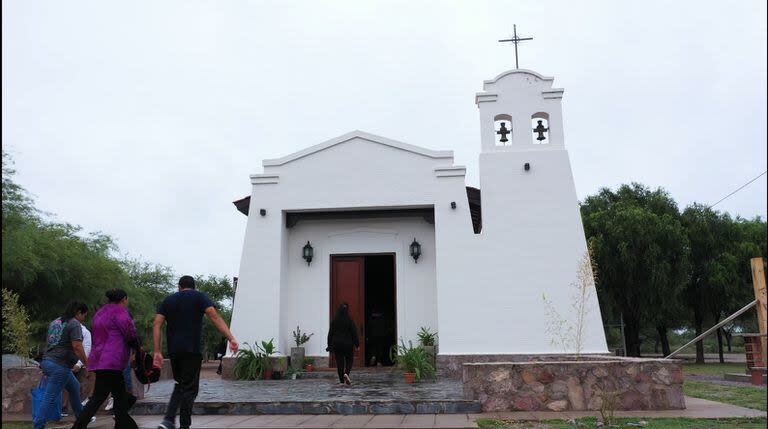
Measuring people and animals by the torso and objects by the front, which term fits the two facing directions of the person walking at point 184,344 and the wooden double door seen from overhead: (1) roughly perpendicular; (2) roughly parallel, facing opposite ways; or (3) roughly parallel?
roughly parallel, facing opposite ways

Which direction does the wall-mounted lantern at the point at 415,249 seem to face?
toward the camera

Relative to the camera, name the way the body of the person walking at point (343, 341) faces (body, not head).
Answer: away from the camera

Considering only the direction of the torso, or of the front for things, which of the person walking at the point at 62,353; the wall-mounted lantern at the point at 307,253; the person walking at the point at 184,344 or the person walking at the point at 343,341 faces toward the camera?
the wall-mounted lantern

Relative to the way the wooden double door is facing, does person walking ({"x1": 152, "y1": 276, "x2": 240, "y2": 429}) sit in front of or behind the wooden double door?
in front

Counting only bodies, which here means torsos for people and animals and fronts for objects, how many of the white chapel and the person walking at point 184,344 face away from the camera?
1

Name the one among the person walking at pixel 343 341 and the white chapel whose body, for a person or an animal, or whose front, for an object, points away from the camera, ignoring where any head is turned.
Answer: the person walking

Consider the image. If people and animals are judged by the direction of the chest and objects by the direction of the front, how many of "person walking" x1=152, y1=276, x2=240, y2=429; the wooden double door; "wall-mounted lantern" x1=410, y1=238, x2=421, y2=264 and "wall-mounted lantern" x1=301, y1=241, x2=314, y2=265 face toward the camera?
3

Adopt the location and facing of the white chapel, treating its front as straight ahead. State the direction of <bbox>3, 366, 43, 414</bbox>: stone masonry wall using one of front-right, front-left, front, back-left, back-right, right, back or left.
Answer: front-right

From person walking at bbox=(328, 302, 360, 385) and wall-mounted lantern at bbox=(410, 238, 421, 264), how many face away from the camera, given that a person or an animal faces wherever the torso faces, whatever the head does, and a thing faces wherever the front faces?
1

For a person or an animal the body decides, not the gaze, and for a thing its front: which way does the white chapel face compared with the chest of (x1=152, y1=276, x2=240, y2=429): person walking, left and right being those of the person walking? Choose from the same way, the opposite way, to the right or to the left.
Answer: the opposite way

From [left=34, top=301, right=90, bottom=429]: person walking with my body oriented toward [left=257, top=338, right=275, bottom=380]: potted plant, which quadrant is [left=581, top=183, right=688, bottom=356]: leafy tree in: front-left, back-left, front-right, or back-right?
front-right

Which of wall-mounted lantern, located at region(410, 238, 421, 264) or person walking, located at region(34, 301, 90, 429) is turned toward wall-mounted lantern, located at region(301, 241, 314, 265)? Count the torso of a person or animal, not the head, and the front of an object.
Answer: the person walking

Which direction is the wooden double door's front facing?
toward the camera

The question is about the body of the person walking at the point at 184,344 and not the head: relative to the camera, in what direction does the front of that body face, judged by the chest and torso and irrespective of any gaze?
away from the camera

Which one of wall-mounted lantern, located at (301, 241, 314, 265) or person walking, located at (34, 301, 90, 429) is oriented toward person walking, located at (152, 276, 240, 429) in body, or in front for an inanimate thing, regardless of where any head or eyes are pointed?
the wall-mounted lantern

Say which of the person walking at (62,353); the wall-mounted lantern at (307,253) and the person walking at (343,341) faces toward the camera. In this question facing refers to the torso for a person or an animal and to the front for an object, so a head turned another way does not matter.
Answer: the wall-mounted lantern
